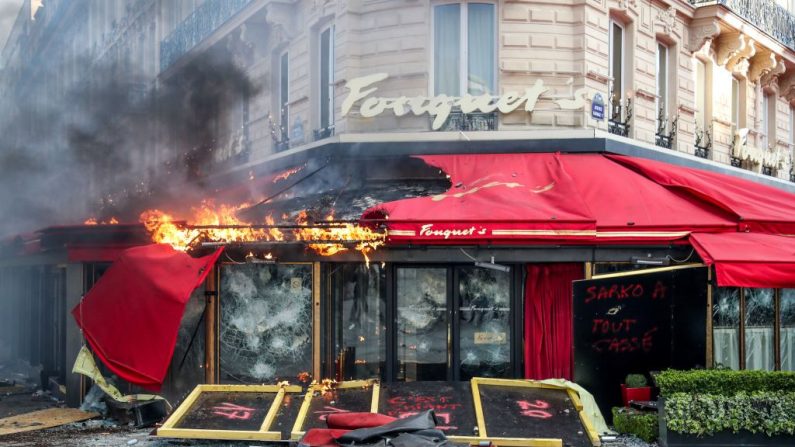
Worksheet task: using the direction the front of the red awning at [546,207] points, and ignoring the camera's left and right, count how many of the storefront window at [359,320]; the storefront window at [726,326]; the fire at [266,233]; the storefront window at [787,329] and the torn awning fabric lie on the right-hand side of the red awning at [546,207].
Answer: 3

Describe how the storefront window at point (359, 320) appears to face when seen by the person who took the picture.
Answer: facing the viewer

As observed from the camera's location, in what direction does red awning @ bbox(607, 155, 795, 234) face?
facing the viewer and to the right of the viewer

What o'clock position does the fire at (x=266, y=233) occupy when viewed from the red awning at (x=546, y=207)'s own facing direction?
The fire is roughly at 3 o'clock from the red awning.

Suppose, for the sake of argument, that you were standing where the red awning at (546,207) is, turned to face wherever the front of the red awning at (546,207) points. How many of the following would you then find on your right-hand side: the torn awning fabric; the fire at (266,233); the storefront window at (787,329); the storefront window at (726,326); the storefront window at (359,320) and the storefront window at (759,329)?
3

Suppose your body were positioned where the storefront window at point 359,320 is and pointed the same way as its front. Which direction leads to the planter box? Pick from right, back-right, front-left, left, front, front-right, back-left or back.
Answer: front-left

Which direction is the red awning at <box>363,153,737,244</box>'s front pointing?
toward the camera

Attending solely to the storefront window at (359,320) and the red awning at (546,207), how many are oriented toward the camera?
2

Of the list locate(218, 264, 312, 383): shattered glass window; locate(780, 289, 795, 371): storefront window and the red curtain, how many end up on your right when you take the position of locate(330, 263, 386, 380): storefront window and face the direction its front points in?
1

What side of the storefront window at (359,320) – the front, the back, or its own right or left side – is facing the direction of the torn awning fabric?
right
